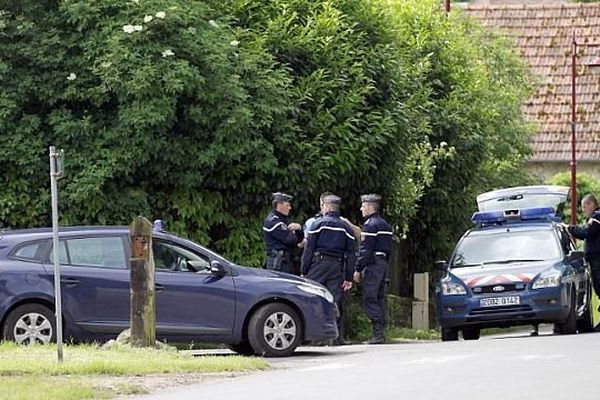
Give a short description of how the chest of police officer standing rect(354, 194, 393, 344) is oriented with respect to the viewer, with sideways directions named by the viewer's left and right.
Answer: facing to the left of the viewer

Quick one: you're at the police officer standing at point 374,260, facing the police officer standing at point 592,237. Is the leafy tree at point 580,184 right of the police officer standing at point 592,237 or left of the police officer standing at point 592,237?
left

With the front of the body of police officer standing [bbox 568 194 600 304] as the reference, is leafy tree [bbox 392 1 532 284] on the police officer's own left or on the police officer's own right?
on the police officer's own right

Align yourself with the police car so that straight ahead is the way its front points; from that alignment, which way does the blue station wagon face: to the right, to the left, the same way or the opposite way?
to the left

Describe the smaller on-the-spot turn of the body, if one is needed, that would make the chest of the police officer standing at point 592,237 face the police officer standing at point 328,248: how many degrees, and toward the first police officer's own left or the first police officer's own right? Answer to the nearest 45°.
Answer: approximately 45° to the first police officer's own left

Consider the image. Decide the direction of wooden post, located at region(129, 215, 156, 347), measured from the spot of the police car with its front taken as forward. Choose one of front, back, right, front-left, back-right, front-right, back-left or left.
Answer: front-right

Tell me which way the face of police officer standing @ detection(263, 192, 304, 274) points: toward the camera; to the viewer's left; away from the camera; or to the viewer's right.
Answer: to the viewer's right

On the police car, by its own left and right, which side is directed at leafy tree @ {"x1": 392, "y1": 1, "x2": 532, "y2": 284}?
back

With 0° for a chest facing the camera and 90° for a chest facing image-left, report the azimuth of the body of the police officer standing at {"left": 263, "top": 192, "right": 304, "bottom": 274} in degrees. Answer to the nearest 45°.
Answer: approximately 270°

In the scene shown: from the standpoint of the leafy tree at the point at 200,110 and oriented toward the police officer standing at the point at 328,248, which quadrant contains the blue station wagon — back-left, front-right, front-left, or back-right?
front-right

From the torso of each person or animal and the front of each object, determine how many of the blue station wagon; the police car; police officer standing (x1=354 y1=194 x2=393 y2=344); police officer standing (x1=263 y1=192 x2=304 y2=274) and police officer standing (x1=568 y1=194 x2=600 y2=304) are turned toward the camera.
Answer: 1

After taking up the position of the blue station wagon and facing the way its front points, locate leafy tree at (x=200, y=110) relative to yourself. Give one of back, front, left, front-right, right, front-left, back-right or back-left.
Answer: left

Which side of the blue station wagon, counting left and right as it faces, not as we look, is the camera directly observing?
right

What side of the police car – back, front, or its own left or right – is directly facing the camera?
front

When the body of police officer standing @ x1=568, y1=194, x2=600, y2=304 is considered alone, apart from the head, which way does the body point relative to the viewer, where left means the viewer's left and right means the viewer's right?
facing to the left of the viewer

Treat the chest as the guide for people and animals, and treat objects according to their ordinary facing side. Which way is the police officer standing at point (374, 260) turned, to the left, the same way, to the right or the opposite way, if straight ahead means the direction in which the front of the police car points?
to the right

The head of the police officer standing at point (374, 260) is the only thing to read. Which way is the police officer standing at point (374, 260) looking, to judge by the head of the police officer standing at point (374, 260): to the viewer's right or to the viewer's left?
to the viewer's left

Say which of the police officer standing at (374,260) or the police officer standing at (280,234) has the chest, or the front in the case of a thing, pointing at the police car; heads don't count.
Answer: the police officer standing at (280,234)
